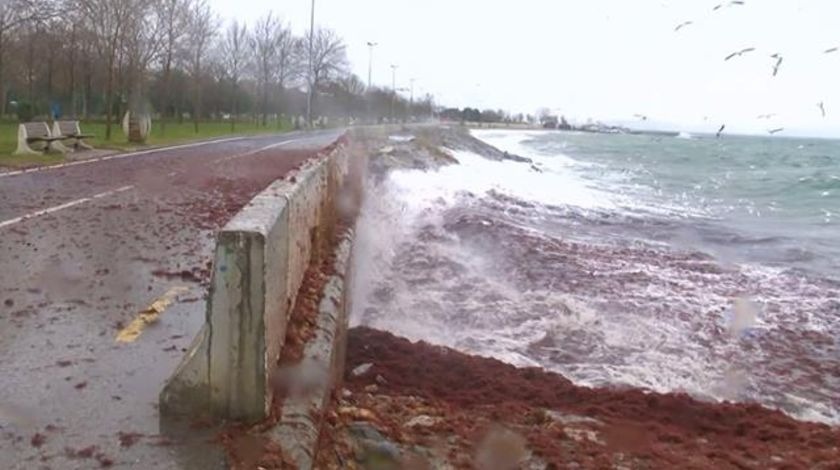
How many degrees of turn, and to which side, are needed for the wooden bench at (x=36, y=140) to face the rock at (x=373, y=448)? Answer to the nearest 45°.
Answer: approximately 45° to its right

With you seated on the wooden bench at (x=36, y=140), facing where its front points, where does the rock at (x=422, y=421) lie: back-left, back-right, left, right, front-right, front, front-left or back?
front-right

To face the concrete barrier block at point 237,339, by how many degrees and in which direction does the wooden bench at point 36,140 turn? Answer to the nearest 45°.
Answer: approximately 45° to its right

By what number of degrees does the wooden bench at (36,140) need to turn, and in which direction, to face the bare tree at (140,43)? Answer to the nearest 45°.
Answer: approximately 135° to its left

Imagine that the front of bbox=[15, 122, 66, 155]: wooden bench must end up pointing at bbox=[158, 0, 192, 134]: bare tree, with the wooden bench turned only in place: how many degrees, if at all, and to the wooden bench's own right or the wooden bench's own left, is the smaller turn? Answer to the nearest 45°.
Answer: approximately 135° to the wooden bench's own left

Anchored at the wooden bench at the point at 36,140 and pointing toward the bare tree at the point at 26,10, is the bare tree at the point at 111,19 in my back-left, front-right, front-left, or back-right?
front-right

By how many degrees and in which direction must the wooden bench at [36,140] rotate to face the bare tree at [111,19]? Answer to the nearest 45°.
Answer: approximately 135° to its left

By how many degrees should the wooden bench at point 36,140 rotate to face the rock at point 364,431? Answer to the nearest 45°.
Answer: approximately 45° to its right

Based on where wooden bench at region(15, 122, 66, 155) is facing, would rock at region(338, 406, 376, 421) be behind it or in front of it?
in front

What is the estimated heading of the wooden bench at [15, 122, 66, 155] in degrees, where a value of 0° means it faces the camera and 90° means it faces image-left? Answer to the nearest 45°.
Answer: approximately 315°
